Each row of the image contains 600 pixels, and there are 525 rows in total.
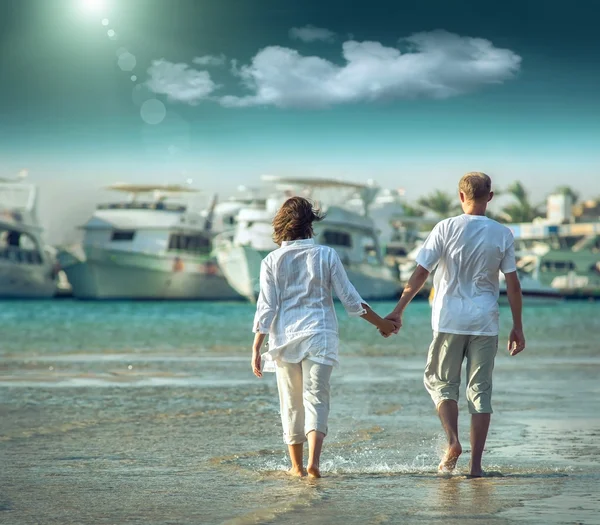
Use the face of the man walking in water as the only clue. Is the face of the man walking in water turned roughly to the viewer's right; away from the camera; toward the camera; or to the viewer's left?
away from the camera

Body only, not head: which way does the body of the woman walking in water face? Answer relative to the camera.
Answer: away from the camera

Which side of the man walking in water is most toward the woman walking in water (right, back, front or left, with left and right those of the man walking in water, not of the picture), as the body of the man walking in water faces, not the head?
left

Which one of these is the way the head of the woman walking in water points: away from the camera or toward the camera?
away from the camera

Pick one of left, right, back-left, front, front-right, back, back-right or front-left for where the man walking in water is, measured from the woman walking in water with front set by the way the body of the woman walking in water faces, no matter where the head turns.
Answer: right

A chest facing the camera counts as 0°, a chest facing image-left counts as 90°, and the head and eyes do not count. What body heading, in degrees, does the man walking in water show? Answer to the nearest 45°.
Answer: approximately 180°

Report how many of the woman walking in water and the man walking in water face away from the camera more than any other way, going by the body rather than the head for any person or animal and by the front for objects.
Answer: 2
